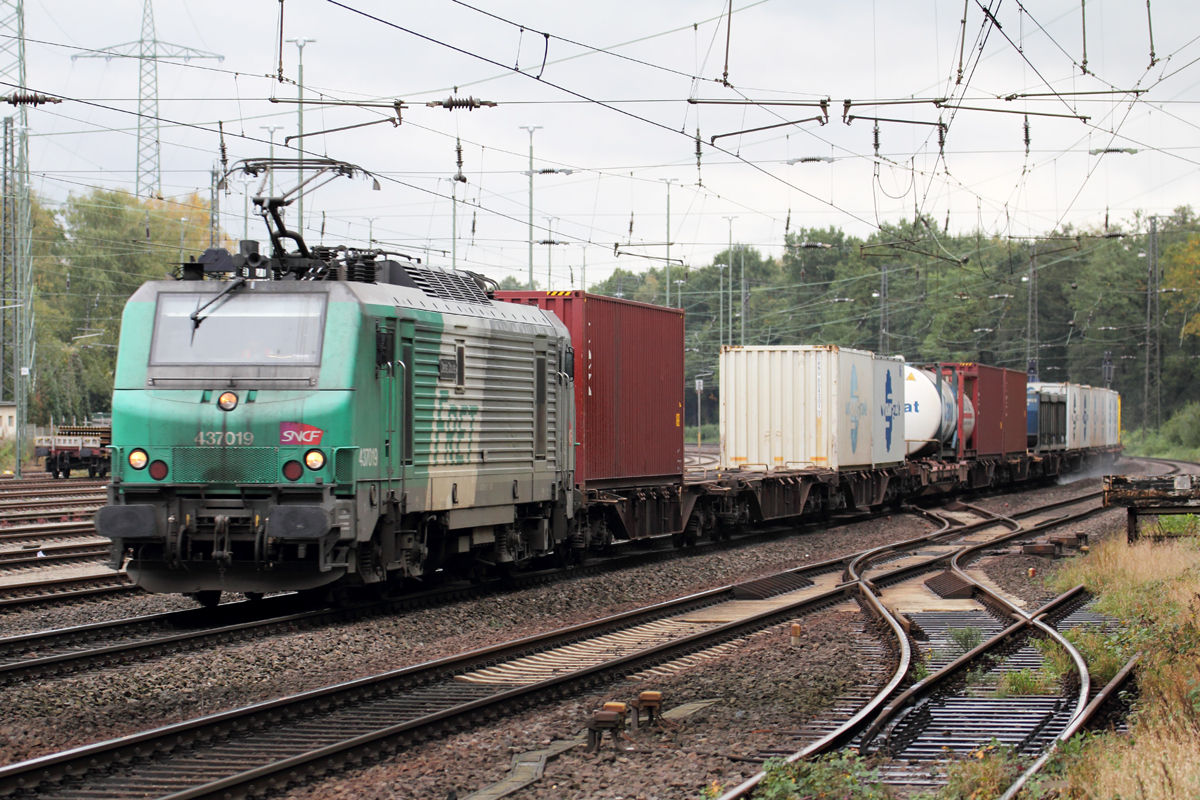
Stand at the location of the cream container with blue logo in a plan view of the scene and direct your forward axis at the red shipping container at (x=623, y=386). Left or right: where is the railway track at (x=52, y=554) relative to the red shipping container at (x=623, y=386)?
right

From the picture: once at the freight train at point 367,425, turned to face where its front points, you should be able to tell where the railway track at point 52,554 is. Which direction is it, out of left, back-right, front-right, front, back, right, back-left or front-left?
right

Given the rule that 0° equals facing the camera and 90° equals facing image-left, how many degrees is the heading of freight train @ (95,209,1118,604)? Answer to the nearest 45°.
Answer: approximately 45°

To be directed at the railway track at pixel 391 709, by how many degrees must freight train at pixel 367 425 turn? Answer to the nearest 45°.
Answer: approximately 45° to its left
